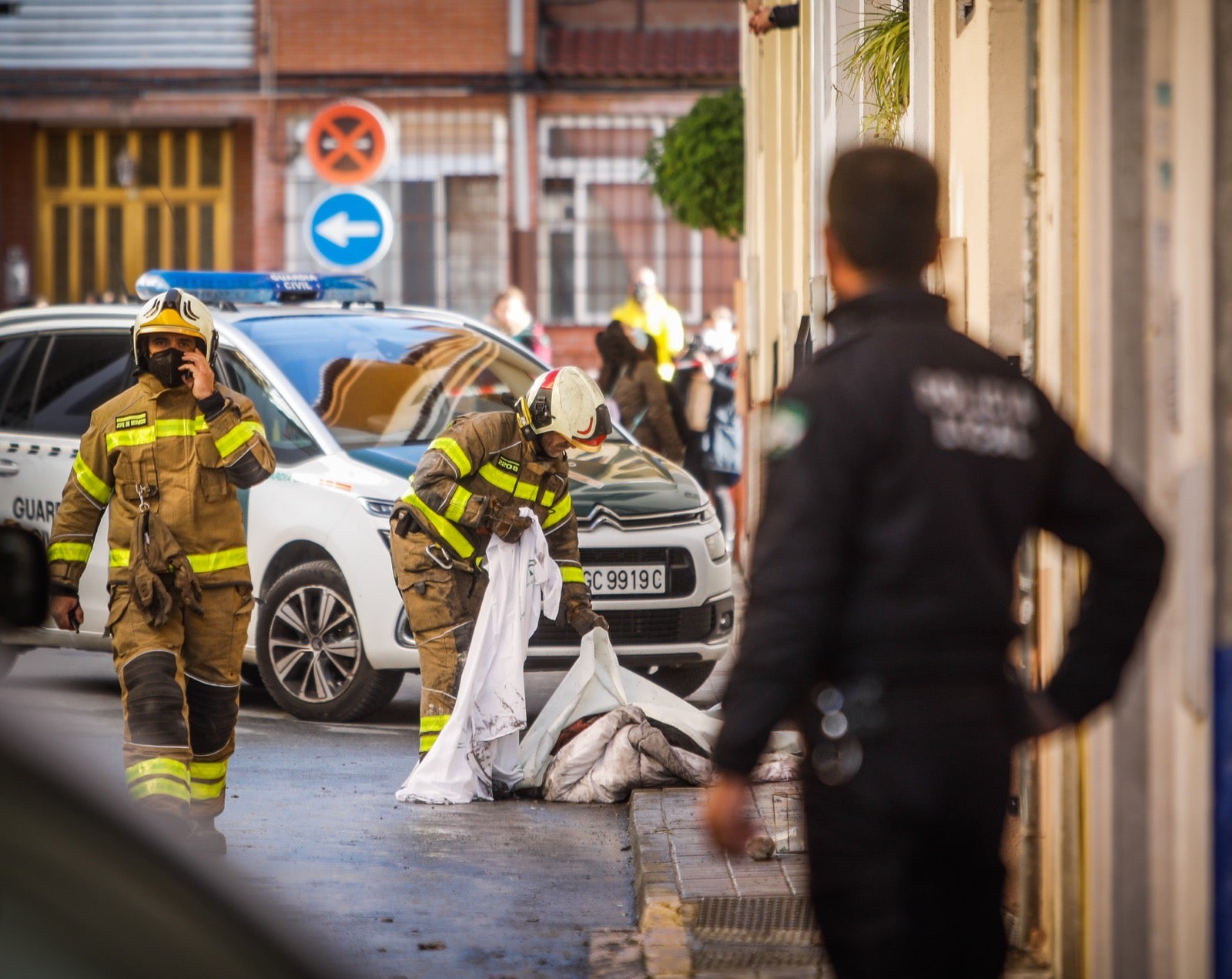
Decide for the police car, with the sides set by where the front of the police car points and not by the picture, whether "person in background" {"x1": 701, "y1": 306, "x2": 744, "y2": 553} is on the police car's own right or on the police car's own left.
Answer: on the police car's own left

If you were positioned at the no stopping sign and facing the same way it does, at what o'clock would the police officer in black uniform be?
The police officer in black uniform is roughly at 12 o'clock from the no stopping sign.

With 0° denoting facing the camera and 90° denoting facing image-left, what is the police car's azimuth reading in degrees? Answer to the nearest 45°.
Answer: approximately 315°

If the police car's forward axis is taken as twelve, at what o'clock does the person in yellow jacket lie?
The person in yellow jacket is roughly at 8 o'clock from the police car.
